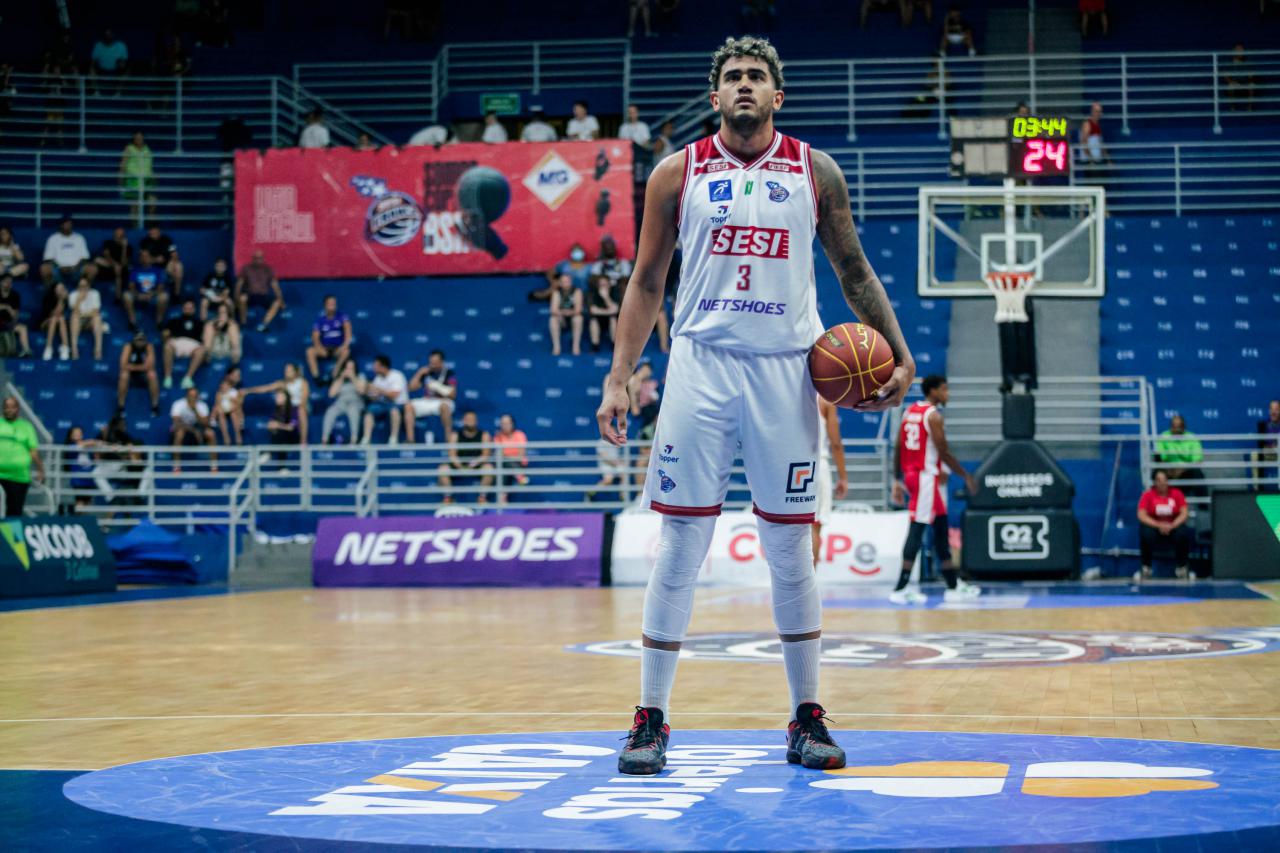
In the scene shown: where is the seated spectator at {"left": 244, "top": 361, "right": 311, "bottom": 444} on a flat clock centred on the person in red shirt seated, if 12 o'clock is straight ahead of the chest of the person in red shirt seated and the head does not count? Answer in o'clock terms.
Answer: The seated spectator is roughly at 3 o'clock from the person in red shirt seated.

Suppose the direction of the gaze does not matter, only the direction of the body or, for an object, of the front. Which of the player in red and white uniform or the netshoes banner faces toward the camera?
the netshoes banner

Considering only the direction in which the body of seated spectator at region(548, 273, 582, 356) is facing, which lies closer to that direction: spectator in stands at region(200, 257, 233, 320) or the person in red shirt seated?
the person in red shirt seated

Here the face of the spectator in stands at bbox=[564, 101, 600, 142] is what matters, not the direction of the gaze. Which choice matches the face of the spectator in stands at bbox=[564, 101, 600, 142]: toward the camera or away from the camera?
toward the camera

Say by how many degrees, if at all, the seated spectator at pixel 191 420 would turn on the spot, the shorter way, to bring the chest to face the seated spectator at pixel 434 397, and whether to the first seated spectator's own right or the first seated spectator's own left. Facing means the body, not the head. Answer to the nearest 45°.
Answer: approximately 90° to the first seated spectator's own left

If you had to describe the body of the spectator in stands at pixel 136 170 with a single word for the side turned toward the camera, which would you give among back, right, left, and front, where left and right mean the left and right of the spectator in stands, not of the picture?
front

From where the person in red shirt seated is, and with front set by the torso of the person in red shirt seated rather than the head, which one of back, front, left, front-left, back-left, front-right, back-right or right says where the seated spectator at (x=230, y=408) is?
right

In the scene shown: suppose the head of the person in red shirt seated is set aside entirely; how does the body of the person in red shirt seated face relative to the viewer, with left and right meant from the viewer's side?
facing the viewer

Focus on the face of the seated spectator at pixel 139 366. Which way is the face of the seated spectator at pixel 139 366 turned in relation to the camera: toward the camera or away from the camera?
toward the camera

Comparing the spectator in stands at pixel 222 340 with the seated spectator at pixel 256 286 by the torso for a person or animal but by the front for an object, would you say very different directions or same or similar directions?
same or similar directions

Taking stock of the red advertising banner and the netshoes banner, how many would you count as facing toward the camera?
2

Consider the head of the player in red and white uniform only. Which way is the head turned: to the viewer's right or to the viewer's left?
to the viewer's right

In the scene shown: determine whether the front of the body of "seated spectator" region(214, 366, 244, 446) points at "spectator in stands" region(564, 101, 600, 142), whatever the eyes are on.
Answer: no

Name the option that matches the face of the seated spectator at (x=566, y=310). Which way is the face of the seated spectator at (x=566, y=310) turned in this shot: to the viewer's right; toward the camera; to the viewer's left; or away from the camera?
toward the camera

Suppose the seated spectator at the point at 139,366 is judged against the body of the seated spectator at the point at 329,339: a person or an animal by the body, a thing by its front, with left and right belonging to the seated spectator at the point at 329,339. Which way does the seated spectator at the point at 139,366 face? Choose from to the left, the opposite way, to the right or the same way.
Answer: the same way

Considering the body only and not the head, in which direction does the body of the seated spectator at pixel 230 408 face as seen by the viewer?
toward the camera

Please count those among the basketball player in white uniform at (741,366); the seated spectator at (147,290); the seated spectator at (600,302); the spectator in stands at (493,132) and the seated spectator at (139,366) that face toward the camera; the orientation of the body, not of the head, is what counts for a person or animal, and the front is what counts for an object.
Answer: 5

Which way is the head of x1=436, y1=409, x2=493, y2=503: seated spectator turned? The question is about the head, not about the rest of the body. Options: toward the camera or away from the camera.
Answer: toward the camera

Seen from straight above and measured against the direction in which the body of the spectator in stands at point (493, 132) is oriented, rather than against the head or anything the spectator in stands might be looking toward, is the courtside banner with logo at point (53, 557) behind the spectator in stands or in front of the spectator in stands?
in front
